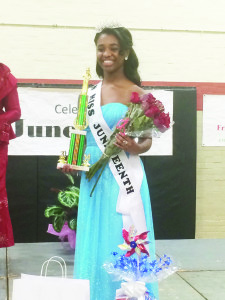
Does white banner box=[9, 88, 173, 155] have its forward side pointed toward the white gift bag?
yes

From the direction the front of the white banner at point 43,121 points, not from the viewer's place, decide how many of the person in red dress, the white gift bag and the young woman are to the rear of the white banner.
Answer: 0

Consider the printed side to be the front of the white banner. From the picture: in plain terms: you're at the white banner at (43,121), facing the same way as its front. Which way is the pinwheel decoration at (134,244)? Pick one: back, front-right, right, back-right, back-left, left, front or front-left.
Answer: front

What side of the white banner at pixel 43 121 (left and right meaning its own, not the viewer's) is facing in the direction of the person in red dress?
front

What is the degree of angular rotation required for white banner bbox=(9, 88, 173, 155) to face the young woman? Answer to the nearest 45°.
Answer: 0° — it already faces them

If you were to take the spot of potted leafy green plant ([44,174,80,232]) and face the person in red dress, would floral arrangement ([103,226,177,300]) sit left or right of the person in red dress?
left

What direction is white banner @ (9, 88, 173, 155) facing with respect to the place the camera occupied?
facing the viewer

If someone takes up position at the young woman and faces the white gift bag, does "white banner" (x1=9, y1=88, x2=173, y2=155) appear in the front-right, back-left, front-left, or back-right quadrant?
back-right

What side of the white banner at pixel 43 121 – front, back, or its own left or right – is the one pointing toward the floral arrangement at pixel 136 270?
front

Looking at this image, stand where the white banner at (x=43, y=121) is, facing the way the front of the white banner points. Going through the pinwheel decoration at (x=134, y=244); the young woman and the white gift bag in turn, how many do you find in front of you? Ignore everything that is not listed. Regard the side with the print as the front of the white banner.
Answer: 3

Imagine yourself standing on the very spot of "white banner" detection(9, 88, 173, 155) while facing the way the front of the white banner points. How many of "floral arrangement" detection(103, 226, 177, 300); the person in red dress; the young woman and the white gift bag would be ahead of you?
4
